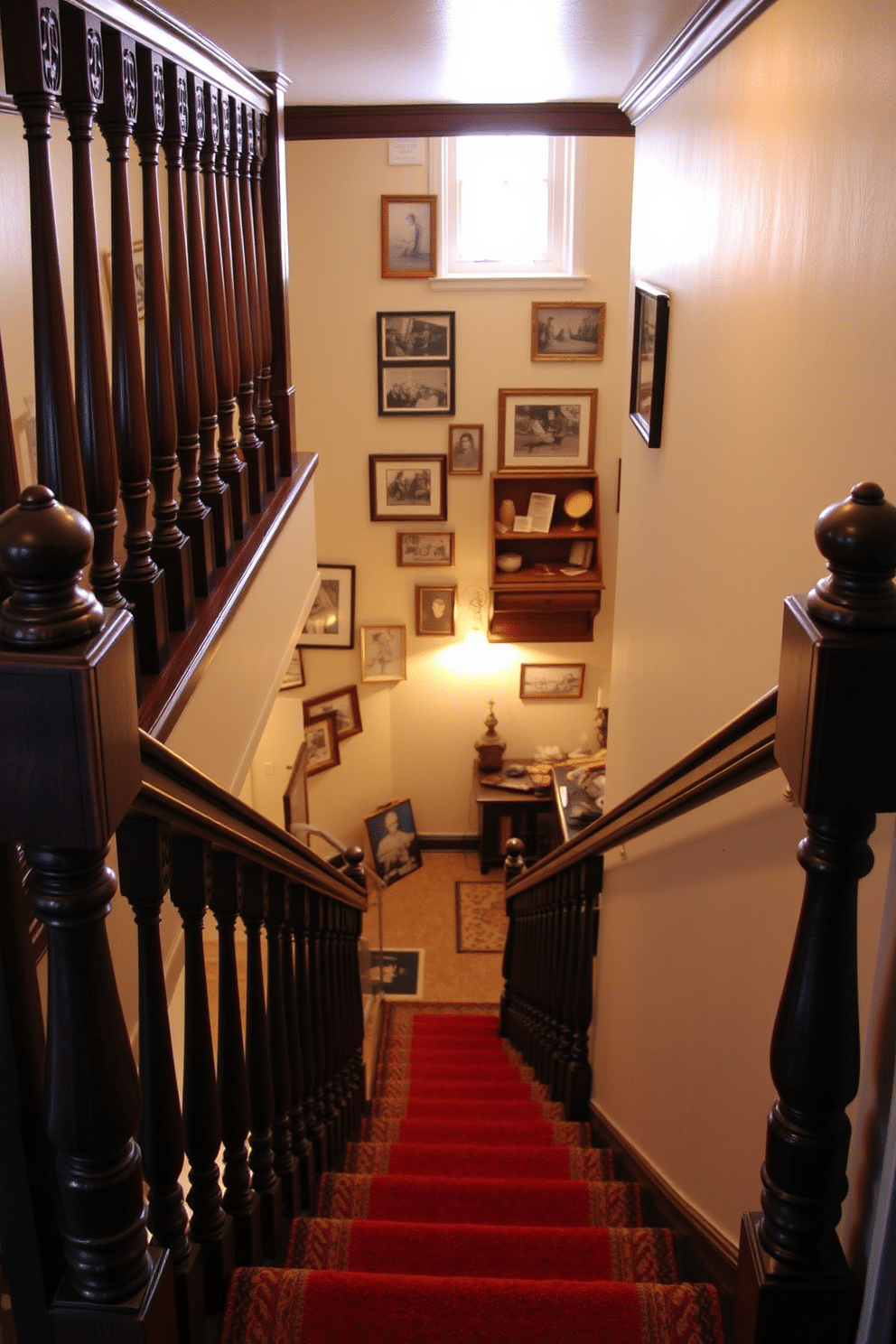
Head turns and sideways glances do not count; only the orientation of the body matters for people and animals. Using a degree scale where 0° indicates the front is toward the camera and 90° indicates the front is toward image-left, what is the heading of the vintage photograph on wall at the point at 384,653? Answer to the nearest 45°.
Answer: approximately 0°

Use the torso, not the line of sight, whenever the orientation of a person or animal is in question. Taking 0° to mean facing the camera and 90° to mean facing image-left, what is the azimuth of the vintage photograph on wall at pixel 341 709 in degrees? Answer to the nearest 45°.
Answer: approximately 315°

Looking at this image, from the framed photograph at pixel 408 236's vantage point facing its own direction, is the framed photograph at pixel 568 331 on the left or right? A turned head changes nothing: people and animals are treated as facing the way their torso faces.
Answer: on its left

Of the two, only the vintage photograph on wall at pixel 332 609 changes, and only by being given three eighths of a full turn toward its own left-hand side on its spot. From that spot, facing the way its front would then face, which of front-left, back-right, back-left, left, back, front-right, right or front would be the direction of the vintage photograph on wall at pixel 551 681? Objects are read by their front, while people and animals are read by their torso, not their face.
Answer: front-right

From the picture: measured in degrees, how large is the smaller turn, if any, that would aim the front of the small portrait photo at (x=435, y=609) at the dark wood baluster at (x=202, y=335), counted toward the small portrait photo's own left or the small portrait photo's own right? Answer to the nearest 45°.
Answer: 0° — it already faces it

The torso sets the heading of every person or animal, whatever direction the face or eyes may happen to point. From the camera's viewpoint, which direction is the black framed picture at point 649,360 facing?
to the viewer's left

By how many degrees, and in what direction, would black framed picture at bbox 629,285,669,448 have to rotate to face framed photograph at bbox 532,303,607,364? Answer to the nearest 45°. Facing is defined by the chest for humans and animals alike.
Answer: approximately 90° to its right

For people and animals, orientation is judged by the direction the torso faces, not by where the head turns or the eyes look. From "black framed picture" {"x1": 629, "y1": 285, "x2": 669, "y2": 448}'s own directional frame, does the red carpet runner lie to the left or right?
on its left

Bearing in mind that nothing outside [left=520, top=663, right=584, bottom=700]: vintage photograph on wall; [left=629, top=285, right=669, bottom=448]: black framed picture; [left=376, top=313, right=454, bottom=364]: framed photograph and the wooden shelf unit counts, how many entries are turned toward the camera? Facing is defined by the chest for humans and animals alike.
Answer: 3
